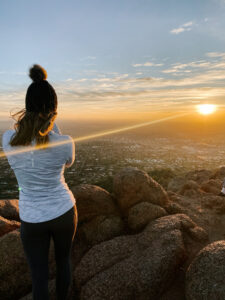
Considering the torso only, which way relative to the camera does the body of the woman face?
away from the camera

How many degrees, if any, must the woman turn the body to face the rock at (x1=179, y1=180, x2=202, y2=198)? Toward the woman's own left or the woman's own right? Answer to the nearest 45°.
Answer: approximately 45° to the woman's own right

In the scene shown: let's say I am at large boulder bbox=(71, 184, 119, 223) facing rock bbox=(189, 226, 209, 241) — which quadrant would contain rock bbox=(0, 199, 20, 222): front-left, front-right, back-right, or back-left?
back-right

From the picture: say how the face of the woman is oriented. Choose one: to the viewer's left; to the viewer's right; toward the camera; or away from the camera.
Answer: away from the camera

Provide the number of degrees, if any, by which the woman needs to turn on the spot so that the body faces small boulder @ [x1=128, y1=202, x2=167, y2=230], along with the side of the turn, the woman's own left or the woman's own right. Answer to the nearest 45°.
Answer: approximately 45° to the woman's own right

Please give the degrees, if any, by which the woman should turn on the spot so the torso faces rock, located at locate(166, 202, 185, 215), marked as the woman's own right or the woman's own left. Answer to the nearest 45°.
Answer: approximately 45° to the woman's own right
